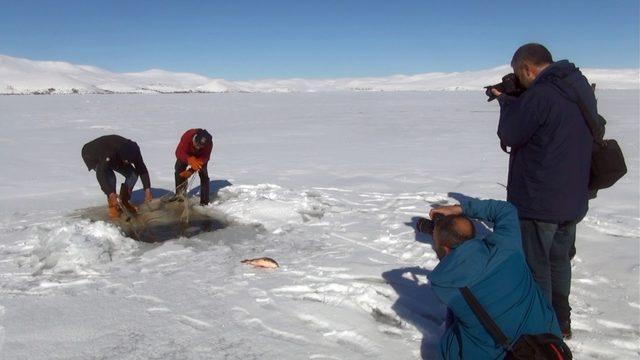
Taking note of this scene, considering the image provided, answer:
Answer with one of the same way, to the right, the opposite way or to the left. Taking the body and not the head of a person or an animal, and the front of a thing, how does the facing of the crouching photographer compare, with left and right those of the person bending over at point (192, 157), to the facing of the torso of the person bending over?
the opposite way

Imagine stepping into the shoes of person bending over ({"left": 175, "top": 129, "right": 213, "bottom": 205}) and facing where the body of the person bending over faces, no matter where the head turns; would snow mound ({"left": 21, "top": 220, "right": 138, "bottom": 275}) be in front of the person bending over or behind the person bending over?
in front

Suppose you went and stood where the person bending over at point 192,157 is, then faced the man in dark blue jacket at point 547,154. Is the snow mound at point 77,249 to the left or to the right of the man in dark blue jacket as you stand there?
right

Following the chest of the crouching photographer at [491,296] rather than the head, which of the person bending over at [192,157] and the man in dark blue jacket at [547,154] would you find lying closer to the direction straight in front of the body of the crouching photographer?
the person bending over

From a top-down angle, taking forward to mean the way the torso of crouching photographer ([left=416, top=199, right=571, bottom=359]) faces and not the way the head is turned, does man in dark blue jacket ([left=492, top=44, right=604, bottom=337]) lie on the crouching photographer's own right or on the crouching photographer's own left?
on the crouching photographer's own right

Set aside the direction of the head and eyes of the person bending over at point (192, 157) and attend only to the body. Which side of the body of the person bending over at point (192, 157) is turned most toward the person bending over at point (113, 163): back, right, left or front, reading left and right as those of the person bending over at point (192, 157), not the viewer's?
right

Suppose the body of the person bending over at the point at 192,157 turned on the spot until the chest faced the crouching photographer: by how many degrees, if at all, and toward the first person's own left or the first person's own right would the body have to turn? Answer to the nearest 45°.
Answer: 0° — they already face them

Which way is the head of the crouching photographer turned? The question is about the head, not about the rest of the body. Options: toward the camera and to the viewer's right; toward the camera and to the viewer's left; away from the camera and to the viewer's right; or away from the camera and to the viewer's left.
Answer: away from the camera and to the viewer's left

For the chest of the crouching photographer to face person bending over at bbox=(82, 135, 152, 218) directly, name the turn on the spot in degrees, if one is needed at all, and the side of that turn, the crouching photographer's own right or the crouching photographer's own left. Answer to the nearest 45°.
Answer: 0° — they already face them

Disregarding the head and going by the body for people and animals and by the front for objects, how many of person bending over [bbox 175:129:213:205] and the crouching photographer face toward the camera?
1

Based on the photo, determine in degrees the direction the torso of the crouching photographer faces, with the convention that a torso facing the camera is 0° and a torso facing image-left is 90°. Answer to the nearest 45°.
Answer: approximately 135°

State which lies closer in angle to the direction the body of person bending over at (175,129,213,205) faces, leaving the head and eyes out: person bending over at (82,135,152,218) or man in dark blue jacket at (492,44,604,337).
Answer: the man in dark blue jacket

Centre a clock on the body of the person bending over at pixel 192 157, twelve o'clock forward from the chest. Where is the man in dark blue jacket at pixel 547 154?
The man in dark blue jacket is roughly at 11 o'clock from the person bending over.

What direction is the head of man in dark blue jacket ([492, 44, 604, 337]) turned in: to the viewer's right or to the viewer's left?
to the viewer's left
